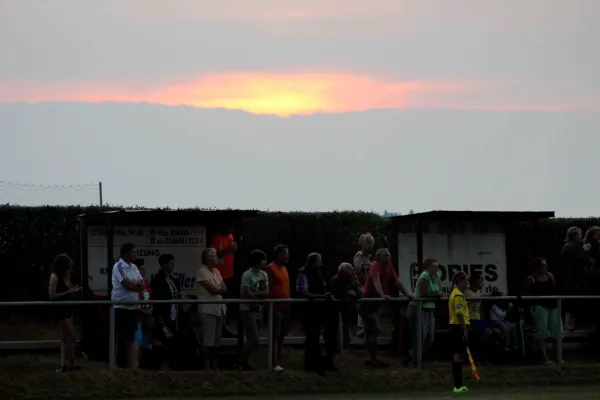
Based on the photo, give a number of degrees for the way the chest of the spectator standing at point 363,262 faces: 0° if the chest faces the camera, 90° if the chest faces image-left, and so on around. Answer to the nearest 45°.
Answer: approximately 315°

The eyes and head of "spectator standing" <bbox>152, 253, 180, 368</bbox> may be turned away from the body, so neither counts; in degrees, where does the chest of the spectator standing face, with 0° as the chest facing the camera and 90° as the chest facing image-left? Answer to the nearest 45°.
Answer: approximately 315°

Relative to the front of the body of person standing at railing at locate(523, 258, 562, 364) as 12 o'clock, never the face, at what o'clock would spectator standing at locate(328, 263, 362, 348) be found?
The spectator standing is roughly at 2 o'clock from the person standing at railing.

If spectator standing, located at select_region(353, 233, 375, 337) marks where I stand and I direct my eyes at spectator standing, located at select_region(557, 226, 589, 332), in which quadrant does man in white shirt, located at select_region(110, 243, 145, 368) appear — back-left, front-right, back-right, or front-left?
back-right

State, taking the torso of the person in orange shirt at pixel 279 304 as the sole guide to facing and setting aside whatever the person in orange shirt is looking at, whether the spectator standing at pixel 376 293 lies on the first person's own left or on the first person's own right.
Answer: on the first person's own left

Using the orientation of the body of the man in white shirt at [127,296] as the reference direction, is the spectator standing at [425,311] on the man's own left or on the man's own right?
on the man's own left

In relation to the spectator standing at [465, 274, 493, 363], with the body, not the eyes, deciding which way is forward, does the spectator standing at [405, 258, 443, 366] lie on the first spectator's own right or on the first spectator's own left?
on the first spectator's own right

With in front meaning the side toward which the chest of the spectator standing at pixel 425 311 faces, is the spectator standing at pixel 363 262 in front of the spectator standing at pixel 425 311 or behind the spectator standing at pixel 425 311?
behind

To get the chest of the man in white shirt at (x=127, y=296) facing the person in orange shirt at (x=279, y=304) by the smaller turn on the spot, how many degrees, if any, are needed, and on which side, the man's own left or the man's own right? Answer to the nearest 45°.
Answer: approximately 45° to the man's own left

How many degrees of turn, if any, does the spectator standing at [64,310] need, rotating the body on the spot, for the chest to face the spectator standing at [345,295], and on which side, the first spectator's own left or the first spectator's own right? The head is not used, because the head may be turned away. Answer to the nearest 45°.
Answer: approximately 45° to the first spectator's own left

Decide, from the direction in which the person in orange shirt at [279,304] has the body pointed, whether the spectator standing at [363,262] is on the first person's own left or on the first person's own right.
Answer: on the first person's own left

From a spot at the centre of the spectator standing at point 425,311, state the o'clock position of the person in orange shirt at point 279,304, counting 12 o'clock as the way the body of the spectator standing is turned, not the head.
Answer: The person in orange shirt is roughly at 4 o'clock from the spectator standing.
